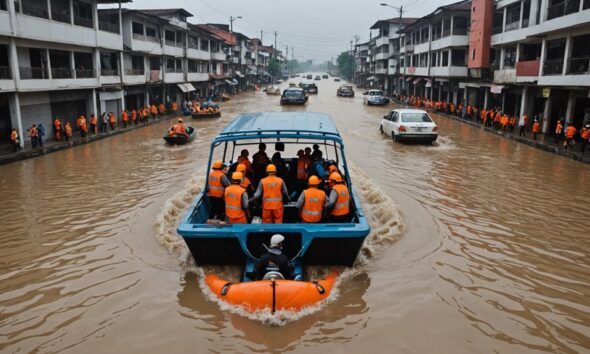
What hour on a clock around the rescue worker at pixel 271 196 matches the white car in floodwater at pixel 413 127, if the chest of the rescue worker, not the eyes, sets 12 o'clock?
The white car in floodwater is roughly at 1 o'clock from the rescue worker.

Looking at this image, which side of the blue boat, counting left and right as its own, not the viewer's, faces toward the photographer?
back

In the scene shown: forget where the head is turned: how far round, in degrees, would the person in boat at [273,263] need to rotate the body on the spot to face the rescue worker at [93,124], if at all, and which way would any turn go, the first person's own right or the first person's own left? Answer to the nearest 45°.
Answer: approximately 45° to the first person's own left

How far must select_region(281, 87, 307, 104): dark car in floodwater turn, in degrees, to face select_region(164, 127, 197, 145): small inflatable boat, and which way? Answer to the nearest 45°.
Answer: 0° — it already faces it

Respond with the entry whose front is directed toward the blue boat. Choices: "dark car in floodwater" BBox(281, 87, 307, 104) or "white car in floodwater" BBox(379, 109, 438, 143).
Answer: the dark car in floodwater

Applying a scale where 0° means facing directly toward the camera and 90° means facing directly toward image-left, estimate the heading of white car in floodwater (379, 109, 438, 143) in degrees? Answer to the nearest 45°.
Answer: approximately 135°

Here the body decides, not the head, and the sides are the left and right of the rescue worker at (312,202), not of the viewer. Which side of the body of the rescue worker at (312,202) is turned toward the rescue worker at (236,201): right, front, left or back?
left

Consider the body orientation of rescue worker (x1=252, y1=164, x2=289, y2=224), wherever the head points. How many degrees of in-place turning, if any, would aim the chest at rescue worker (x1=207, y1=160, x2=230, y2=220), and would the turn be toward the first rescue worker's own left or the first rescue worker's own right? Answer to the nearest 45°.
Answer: approximately 45° to the first rescue worker's own left

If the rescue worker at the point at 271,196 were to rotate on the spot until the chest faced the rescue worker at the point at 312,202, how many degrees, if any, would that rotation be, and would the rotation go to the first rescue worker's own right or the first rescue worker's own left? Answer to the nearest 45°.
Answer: approximately 90° to the first rescue worker's own right

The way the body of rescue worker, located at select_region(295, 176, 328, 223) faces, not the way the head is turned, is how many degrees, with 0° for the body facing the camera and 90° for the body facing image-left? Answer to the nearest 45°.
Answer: approximately 180°

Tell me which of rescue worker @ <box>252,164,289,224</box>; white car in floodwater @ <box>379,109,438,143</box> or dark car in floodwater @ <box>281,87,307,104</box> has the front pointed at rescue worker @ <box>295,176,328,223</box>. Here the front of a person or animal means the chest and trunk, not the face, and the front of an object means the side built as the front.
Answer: the dark car in floodwater

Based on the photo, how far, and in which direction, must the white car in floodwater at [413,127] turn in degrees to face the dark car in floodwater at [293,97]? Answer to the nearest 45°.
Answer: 0° — it already faces it
